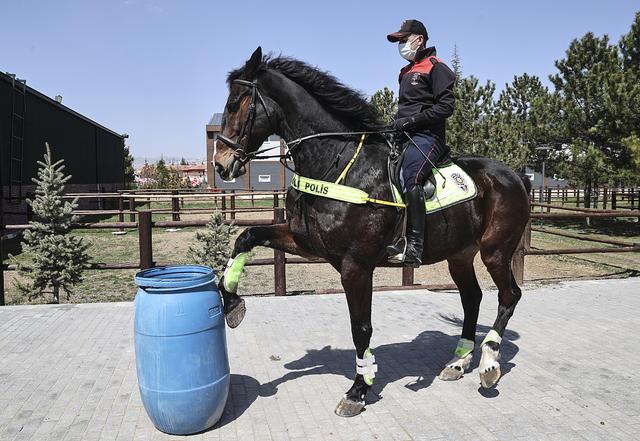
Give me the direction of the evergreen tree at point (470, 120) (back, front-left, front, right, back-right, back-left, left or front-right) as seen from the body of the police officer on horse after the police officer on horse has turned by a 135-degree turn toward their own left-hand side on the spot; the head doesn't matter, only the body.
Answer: left

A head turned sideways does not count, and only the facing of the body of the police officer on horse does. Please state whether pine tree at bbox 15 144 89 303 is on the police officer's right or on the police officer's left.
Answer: on the police officer's right

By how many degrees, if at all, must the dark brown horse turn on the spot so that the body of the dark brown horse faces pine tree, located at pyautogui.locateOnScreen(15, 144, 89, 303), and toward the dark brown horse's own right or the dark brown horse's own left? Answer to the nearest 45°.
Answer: approximately 90° to the dark brown horse's own right

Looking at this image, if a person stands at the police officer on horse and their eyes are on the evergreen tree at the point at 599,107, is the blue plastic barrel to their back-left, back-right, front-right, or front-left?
back-left

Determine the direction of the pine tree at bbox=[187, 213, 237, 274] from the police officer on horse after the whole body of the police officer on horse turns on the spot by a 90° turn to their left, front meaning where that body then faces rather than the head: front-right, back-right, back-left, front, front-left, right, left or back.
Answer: back

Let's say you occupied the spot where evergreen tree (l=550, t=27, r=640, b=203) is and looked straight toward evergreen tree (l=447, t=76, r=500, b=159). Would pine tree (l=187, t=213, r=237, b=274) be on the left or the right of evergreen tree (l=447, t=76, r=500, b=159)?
left

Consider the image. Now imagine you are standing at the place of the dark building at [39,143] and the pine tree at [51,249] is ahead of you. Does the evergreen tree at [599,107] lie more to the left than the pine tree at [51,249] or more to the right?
left
